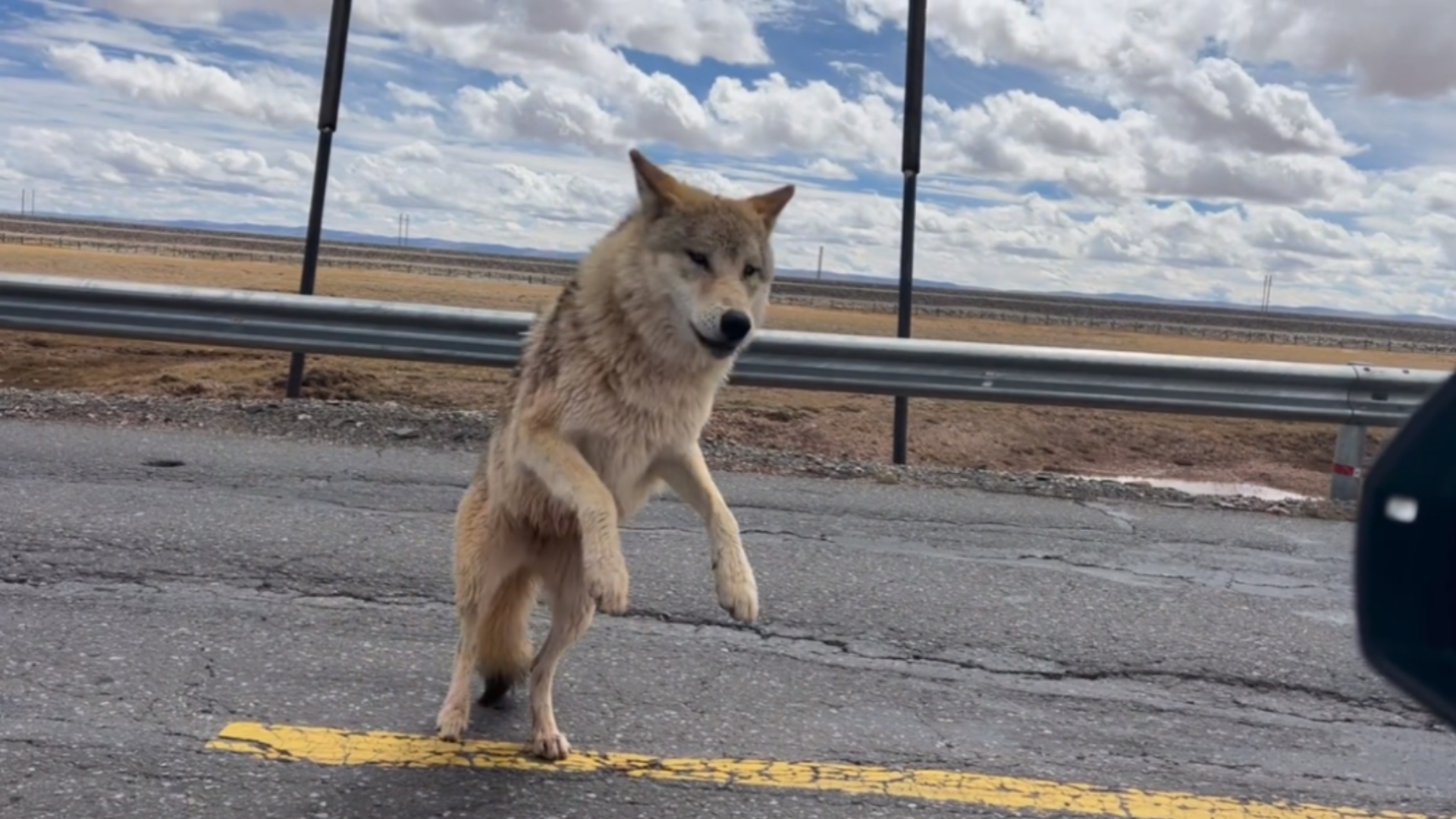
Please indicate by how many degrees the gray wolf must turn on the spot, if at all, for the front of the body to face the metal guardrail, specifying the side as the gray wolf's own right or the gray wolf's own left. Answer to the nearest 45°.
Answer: approximately 135° to the gray wolf's own left

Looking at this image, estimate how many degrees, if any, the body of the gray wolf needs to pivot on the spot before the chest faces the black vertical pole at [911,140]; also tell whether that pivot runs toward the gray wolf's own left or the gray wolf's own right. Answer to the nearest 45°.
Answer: approximately 135° to the gray wolf's own left

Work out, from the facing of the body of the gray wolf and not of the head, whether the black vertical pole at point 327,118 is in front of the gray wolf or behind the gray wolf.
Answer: behind

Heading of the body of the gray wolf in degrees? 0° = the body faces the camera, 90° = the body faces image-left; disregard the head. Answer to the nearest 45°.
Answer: approximately 315°
